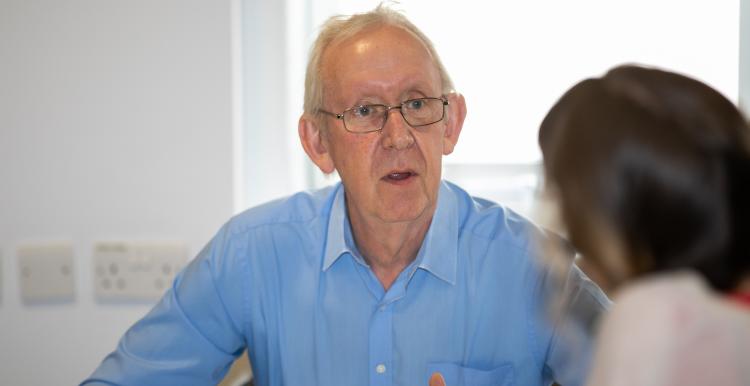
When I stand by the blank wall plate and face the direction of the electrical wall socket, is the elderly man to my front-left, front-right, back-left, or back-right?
front-right

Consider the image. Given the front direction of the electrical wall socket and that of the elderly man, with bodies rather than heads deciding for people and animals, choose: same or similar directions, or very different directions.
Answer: same or similar directions

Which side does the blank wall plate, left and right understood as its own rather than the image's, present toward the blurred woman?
front

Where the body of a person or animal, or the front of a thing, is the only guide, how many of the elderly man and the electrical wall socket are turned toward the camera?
2

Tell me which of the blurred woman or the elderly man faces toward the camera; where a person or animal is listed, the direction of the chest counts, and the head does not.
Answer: the elderly man

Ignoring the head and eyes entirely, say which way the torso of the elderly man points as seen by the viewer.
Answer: toward the camera

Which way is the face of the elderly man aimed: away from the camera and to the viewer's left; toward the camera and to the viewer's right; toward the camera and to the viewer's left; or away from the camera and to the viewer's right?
toward the camera and to the viewer's right

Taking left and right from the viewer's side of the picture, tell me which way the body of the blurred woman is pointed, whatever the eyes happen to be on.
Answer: facing away from the viewer and to the left of the viewer

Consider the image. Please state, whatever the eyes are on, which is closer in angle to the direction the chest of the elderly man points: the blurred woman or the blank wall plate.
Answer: the blurred woman

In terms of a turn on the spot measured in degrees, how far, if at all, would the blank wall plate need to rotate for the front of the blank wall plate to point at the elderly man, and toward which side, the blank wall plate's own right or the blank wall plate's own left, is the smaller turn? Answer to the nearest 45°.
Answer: approximately 45° to the blank wall plate's own left

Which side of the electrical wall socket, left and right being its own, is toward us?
front

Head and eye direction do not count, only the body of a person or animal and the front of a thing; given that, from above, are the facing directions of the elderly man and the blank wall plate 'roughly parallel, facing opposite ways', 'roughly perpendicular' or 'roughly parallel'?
roughly parallel

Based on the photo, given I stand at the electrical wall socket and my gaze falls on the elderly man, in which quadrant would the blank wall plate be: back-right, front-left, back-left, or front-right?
back-right

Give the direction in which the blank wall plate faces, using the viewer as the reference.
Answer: facing the viewer

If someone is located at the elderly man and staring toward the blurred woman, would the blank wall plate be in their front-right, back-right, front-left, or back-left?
back-right

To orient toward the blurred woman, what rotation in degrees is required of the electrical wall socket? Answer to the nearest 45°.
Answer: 0° — it already faces them

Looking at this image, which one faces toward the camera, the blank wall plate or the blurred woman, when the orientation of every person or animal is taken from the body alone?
the blank wall plate

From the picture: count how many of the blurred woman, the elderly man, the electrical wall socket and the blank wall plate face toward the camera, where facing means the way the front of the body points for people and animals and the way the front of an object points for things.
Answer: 3

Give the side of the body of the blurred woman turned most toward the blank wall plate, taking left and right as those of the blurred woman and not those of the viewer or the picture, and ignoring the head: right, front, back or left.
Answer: front

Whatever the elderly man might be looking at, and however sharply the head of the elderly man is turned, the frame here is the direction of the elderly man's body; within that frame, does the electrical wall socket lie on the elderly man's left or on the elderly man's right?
on the elderly man's right
